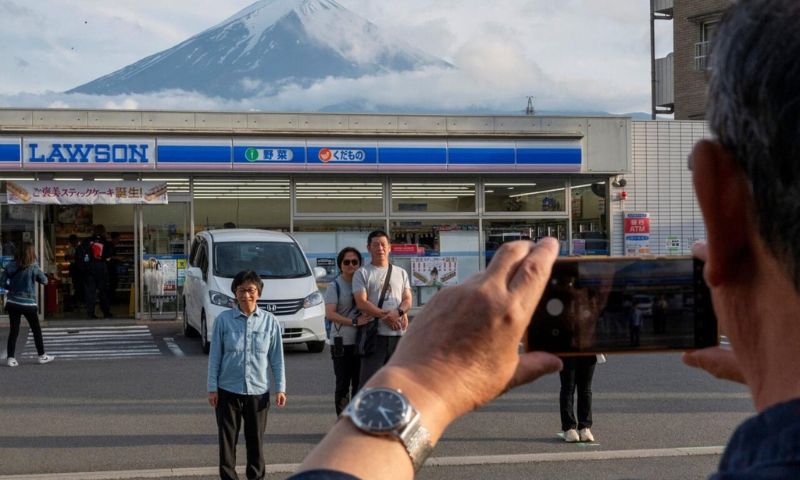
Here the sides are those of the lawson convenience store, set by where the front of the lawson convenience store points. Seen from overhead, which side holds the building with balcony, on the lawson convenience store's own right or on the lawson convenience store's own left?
on the lawson convenience store's own left

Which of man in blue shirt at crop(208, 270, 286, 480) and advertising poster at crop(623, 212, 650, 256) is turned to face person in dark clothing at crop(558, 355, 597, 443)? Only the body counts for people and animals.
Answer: the advertising poster

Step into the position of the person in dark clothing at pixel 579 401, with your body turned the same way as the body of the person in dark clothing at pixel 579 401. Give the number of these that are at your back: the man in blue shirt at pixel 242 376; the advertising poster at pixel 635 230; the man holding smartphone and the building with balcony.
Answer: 2

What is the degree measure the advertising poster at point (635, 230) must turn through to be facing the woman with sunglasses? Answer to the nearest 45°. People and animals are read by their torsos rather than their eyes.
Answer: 0° — it already faces them

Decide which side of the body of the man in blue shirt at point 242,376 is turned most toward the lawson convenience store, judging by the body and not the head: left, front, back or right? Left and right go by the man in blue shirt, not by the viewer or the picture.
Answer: back

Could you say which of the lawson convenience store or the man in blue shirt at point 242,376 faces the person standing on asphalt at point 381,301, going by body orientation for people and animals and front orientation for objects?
the lawson convenience store

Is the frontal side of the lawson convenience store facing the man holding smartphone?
yes

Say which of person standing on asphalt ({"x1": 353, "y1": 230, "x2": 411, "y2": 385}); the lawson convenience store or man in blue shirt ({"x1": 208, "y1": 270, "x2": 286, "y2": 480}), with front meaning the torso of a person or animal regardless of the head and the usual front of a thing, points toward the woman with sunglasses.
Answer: the lawson convenience store

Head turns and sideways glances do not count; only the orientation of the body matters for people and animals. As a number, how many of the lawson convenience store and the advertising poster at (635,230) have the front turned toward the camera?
2

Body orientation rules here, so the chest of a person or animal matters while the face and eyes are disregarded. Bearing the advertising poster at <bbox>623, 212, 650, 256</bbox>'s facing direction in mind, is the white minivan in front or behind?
in front
